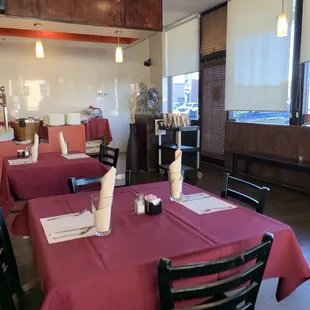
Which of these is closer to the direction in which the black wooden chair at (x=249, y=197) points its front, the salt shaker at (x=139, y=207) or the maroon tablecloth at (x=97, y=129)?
the salt shaker

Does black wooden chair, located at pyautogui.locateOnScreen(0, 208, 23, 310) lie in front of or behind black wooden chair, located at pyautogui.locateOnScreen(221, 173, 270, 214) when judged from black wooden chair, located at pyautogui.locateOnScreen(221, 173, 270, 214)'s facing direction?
in front

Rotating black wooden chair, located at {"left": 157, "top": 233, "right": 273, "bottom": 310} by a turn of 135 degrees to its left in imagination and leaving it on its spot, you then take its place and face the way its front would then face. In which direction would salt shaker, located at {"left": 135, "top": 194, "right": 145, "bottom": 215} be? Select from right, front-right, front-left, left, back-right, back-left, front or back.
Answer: back-right

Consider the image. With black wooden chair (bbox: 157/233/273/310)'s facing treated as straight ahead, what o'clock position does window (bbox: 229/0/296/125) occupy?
The window is roughly at 2 o'clock from the black wooden chair.

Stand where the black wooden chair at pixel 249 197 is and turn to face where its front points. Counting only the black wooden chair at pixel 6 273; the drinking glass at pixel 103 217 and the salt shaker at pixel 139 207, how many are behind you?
0

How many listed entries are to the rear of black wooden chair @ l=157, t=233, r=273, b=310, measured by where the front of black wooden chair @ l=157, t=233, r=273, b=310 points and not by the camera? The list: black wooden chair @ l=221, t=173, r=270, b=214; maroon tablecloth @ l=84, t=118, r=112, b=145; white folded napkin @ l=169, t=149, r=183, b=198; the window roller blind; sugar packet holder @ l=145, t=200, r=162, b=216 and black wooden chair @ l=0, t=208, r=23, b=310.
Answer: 0

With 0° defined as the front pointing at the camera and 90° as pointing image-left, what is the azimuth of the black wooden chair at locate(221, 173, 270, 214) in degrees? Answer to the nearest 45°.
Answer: approximately 45°

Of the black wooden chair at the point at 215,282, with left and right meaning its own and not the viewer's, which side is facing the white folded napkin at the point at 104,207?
front

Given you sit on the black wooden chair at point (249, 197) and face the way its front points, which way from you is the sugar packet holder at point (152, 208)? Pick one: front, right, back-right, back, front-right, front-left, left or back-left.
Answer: front

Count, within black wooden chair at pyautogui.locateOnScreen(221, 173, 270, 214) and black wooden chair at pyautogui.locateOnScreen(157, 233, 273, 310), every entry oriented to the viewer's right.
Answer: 0

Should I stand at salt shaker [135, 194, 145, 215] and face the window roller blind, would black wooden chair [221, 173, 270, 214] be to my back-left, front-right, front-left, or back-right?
front-right

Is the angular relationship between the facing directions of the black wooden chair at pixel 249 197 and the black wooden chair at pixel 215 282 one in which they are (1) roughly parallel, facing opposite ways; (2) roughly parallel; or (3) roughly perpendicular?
roughly perpendicular

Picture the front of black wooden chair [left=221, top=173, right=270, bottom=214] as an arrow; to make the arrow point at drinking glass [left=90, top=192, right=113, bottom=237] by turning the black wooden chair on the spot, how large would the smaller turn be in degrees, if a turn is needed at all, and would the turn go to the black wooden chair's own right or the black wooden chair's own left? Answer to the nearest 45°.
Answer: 0° — it already faces it

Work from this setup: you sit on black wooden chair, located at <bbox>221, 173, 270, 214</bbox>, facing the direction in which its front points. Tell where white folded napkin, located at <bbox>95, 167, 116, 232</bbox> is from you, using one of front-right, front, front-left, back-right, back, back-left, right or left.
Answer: front

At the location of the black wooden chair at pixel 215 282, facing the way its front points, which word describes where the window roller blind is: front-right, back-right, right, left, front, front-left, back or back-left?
front-right

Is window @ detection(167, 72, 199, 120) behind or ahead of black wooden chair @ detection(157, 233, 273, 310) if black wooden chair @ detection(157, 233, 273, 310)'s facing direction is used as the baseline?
ahead

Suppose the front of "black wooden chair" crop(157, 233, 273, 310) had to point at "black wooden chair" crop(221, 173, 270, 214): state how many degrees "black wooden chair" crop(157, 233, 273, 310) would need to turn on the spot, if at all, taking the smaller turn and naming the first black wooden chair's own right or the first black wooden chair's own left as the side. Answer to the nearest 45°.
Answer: approximately 45° to the first black wooden chair's own right

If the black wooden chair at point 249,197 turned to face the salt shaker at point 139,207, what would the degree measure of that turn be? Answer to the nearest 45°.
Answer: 0° — it already faces it

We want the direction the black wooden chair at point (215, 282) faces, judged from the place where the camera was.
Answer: facing away from the viewer and to the left of the viewer

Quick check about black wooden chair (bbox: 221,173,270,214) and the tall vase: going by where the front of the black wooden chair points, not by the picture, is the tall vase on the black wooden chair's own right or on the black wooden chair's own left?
on the black wooden chair's own right
